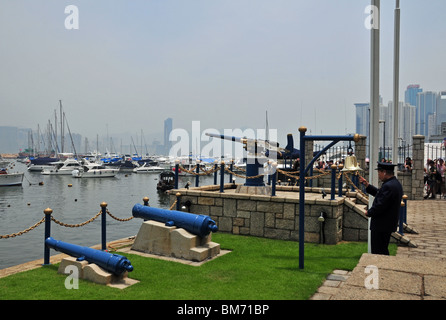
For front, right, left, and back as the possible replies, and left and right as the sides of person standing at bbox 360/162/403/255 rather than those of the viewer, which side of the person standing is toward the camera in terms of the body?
left

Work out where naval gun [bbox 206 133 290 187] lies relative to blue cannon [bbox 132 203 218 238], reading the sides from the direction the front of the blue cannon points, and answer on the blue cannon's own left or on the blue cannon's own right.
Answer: on the blue cannon's own right

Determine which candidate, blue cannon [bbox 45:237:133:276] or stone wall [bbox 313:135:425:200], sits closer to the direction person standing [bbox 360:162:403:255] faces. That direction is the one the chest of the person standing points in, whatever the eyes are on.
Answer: the blue cannon

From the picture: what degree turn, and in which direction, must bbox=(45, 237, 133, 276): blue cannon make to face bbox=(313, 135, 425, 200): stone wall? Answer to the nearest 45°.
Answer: approximately 90° to its right

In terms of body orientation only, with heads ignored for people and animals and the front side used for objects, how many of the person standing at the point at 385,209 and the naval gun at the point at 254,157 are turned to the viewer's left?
2

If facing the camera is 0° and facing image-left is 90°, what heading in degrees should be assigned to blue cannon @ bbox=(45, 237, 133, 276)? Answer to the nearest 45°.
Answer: approximately 135°

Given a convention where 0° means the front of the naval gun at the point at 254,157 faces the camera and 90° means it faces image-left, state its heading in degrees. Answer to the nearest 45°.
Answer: approximately 90°

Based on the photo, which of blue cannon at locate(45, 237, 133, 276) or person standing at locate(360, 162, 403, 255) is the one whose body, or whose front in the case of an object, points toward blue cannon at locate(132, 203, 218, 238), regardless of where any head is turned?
the person standing

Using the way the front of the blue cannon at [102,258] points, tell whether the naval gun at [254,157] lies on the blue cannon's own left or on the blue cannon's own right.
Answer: on the blue cannon's own right

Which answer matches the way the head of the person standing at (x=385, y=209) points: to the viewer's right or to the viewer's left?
to the viewer's left

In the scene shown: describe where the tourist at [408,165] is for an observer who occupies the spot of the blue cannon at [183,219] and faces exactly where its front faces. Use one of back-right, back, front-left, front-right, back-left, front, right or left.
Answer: right

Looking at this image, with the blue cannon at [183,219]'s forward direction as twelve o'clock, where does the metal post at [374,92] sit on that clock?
The metal post is roughly at 5 o'clock from the blue cannon.
